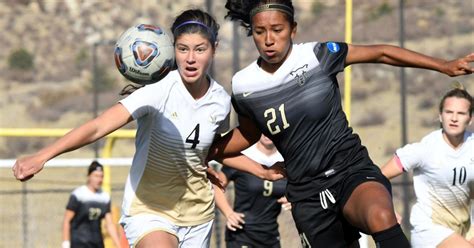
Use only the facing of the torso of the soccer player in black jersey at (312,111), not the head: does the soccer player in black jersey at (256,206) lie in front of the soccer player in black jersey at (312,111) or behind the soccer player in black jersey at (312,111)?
behind

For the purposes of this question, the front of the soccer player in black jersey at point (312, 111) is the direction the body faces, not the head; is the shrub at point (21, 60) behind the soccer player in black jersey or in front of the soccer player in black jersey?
behind

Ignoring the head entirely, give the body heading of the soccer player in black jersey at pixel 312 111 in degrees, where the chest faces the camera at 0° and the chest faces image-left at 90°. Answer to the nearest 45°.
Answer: approximately 0°

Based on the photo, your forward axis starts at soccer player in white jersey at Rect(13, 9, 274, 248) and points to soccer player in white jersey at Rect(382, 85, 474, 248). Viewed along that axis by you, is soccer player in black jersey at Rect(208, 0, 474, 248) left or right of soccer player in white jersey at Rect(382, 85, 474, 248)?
right

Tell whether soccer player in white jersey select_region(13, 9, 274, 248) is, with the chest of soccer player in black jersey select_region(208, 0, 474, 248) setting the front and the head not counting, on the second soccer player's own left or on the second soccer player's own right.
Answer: on the second soccer player's own right
